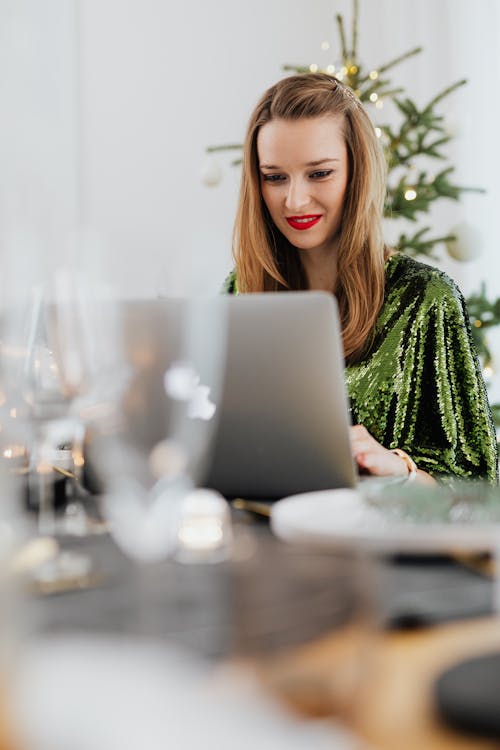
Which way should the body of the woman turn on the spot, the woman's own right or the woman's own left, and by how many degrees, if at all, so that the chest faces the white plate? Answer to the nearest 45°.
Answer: approximately 45° to the woman's own left

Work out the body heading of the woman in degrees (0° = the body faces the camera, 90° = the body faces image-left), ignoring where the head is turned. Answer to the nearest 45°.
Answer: approximately 45°

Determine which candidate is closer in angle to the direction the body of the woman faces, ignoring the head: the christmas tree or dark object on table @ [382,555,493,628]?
the dark object on table

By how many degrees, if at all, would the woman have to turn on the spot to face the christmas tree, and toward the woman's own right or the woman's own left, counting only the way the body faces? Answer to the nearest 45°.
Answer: approximately 135° to the woman's own right

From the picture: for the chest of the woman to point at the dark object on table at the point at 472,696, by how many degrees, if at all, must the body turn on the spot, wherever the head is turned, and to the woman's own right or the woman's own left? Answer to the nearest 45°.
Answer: approximately 45° to the woman's own left
